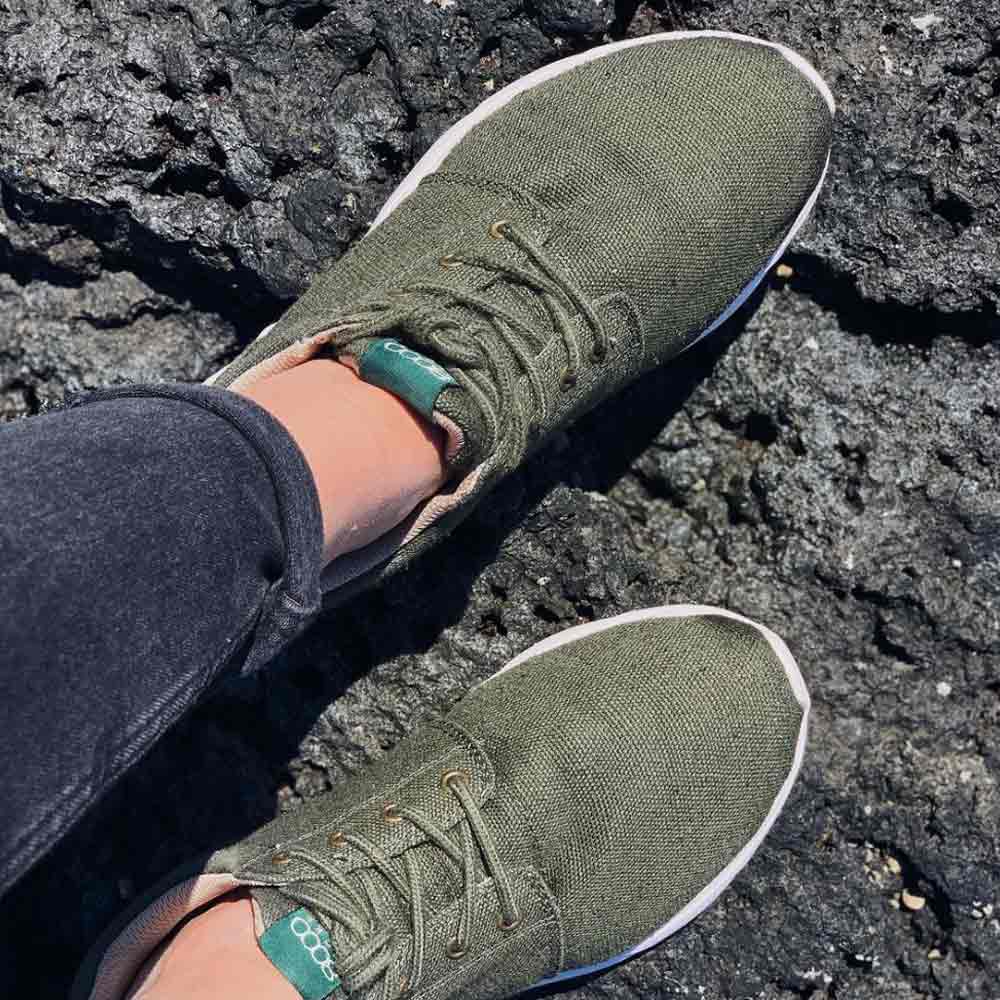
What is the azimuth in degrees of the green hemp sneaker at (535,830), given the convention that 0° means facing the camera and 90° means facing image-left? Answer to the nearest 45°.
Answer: approximately 225°

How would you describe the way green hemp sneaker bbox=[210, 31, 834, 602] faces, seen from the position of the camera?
facing away from the viewer and to the right of the viewer
